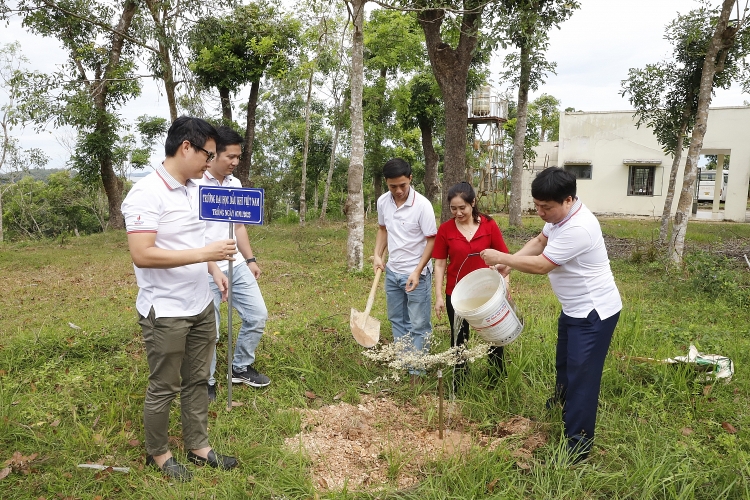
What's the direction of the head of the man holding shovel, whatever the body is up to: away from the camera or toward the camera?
toward the camera

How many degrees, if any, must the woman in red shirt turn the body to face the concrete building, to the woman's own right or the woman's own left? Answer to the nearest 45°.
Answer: approximately 180°

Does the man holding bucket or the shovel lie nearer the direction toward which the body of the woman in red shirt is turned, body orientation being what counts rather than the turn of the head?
the man holding bucket

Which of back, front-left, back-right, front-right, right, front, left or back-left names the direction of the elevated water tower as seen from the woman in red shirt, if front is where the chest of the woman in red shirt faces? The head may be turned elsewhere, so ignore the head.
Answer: back

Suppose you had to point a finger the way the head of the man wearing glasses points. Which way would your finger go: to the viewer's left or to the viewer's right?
to the viewer's right

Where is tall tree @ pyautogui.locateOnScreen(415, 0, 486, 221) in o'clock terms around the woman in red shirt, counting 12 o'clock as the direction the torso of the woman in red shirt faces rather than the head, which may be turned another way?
The tall tree is roughly at 6 o'clock from the woman in red shirt.

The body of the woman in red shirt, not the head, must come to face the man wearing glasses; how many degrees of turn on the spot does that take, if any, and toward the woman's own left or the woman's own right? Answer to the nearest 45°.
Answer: approximately 45° to the woman's own right

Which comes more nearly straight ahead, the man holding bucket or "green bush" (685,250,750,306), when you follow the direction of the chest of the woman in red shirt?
the man holding bucket

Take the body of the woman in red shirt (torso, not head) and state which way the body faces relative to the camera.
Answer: toward the camera

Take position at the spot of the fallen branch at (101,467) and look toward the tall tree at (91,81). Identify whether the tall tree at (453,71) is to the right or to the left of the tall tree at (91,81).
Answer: right

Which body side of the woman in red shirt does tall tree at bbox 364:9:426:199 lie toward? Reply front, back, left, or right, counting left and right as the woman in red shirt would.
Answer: back

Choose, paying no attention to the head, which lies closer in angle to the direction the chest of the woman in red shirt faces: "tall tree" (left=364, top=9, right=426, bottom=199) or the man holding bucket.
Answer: the man holding bucket

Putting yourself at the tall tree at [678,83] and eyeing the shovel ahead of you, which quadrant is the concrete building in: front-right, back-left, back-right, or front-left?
back-right

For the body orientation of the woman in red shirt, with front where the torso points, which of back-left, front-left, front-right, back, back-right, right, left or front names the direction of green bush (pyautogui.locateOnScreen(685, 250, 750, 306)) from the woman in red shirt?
back-left

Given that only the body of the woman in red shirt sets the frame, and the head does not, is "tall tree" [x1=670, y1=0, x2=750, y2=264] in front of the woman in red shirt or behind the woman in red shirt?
behind

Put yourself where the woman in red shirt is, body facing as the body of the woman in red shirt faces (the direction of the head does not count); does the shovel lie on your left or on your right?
on your right
